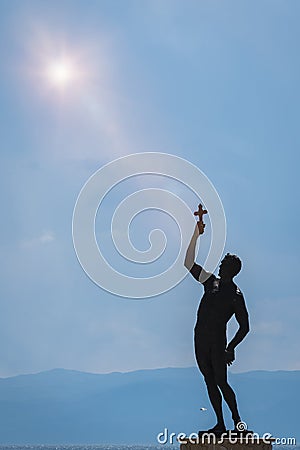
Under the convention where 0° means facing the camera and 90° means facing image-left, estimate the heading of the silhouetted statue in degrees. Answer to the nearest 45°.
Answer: approximately 45°
